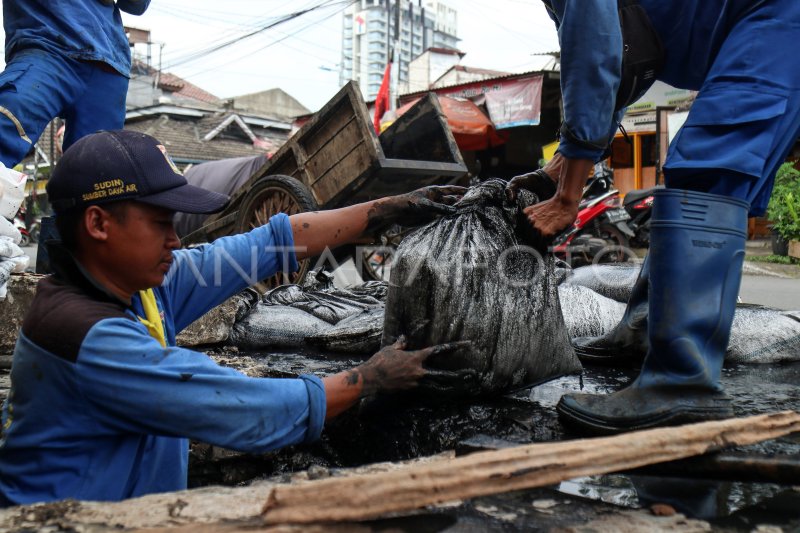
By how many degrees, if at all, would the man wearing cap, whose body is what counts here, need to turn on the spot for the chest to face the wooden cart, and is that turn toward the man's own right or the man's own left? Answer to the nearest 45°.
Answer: approximately 90° to the man's own left

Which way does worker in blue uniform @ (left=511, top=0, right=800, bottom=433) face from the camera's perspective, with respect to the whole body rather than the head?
to the viewer's left

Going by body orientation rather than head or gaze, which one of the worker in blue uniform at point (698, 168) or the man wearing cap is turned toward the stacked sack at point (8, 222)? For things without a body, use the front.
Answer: the worker in blue uniform

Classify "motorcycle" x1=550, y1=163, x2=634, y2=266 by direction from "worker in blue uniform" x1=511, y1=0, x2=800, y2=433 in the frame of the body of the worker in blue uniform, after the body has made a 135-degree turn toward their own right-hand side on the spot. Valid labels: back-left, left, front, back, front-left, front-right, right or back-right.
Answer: front-left

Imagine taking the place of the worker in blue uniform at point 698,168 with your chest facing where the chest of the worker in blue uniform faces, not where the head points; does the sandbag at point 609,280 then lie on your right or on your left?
on your right

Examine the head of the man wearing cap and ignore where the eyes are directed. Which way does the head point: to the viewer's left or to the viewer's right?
to the viewer's right

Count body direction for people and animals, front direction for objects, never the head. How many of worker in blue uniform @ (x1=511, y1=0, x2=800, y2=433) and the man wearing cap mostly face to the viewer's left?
1

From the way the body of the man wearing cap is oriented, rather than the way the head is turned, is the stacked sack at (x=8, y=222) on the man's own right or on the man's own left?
on the man's own left

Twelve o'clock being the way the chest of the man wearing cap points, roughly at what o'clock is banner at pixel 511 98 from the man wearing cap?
The banner is roughly at 10 o'clock from the man wearing cap.

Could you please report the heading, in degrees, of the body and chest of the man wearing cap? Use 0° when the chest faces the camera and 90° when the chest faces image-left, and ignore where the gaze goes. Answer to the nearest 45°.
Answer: approximately 270°

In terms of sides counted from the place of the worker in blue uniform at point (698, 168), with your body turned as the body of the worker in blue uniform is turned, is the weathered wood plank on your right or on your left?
on your left
